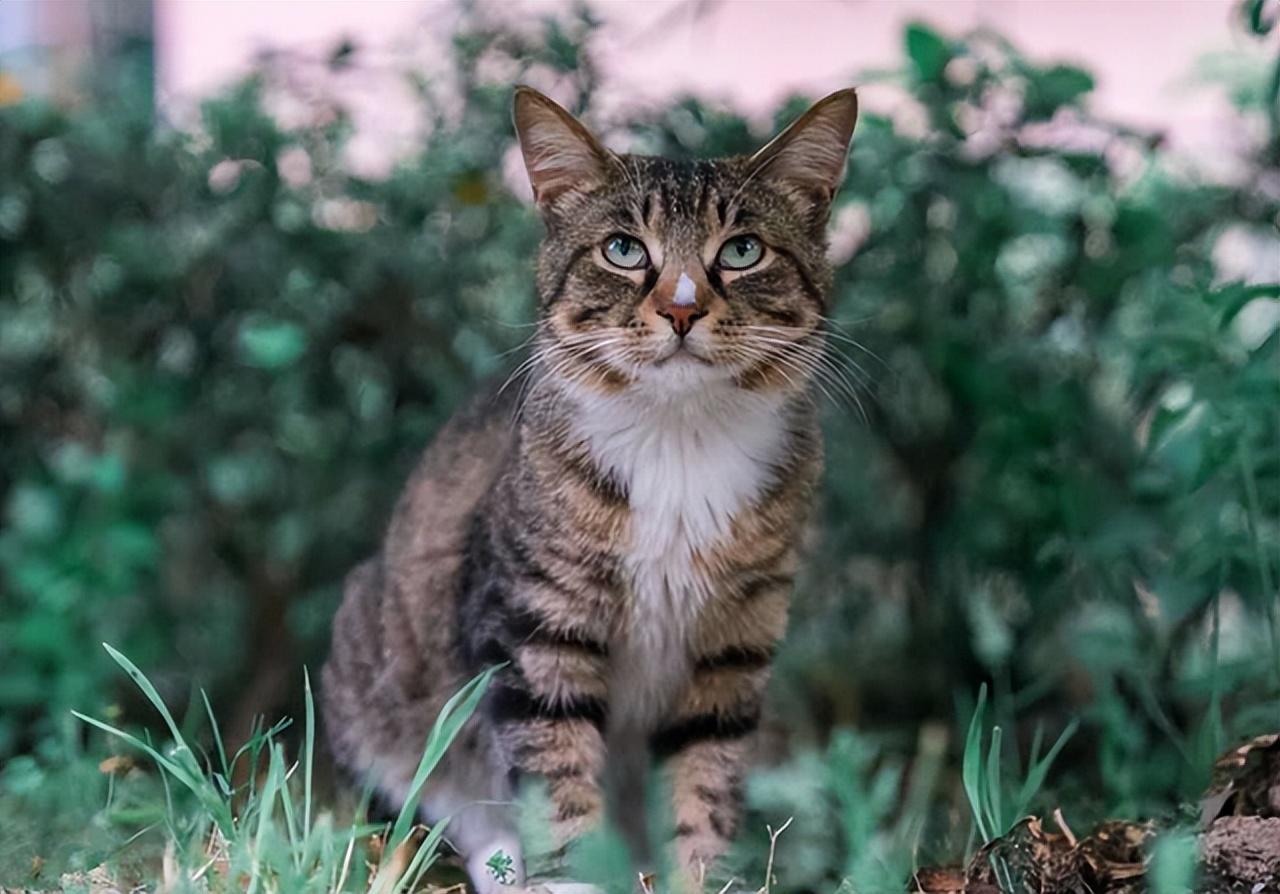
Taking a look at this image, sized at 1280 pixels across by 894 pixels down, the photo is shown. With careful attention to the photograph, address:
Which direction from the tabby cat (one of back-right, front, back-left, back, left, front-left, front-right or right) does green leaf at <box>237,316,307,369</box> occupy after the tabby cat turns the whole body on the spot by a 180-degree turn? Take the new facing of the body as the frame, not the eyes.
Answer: front

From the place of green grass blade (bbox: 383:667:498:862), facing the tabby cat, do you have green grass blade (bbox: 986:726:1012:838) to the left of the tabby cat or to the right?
right

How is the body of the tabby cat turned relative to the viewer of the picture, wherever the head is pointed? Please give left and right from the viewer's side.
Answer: facing the viewer and to the right of the viewer

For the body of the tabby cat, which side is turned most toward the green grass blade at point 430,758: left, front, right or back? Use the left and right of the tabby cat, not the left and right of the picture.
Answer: right

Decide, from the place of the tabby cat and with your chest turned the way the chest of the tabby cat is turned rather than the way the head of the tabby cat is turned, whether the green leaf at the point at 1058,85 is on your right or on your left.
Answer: on your left

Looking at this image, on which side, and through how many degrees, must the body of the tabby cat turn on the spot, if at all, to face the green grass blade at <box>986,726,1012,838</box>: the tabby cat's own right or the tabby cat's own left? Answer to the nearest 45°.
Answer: approximately 45° to the tabby cat's own left
